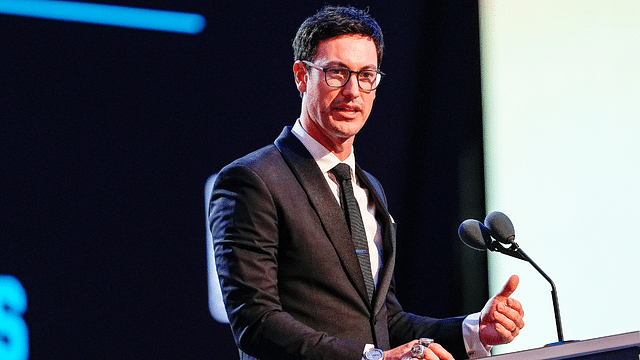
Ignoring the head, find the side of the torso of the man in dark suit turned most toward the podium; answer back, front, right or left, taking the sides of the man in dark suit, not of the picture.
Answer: front

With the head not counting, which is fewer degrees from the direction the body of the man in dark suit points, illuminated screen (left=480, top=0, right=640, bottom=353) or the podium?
the podium

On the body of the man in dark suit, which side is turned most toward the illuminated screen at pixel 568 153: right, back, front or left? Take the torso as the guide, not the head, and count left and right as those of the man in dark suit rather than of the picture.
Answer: left

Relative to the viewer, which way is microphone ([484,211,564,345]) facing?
to the viewer's left

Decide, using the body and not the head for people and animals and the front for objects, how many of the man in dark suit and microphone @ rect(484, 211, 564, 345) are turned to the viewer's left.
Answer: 1

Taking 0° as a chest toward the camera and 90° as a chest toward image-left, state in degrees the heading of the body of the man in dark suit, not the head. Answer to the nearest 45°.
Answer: approximately 315°

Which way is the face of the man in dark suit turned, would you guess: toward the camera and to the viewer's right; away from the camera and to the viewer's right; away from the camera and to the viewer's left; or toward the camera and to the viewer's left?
toward the camera and to the viewer's right

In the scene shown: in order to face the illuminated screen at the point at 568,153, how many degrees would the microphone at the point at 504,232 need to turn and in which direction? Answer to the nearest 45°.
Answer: approximately 90° to its right

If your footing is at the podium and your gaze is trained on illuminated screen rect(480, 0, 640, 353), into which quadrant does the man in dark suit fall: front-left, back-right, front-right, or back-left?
front-left
